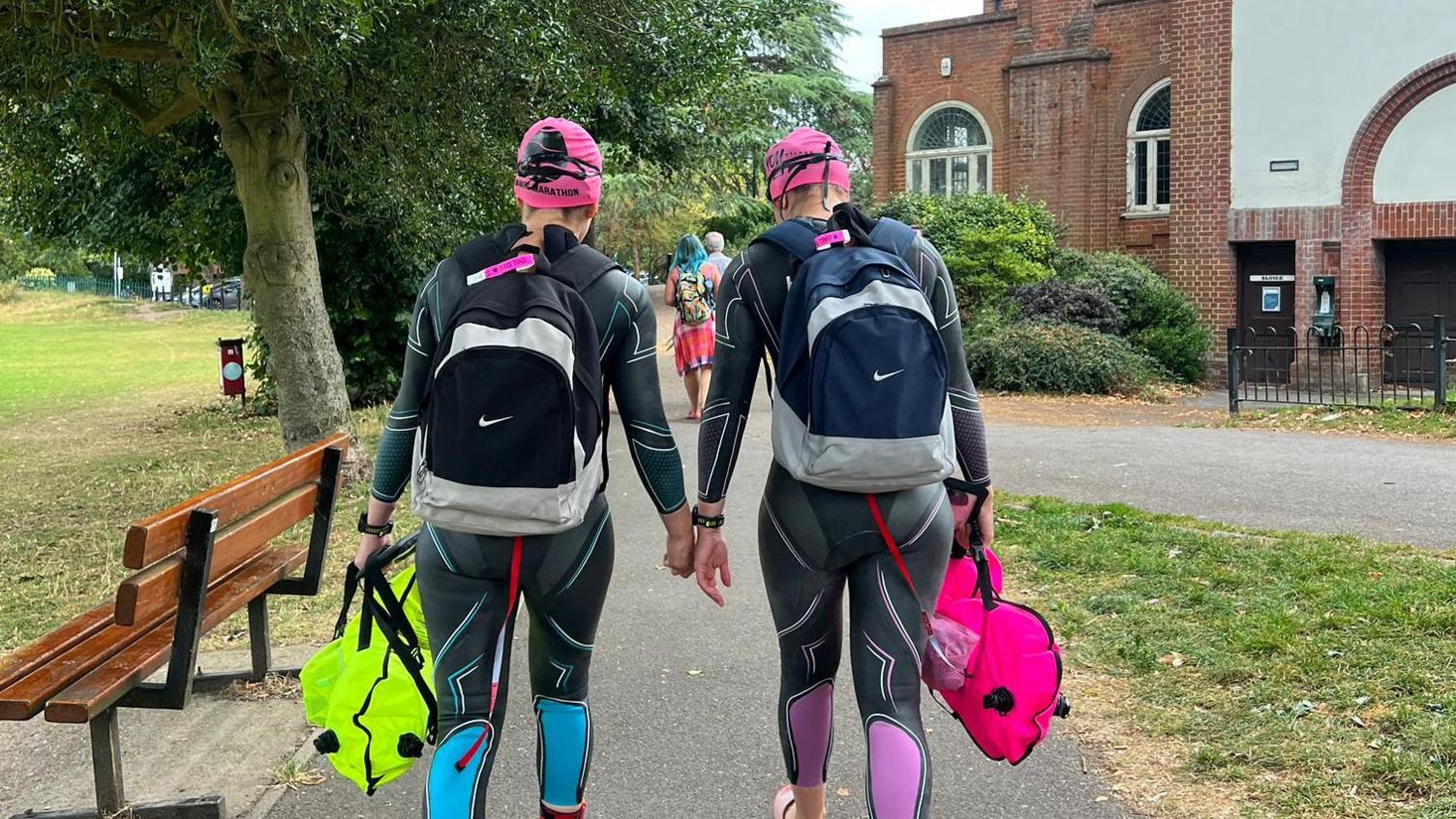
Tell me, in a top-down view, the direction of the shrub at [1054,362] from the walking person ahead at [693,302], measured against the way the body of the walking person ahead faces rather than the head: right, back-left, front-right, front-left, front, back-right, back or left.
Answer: front-right

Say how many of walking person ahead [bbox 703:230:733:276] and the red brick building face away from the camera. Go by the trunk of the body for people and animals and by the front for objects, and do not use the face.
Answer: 1

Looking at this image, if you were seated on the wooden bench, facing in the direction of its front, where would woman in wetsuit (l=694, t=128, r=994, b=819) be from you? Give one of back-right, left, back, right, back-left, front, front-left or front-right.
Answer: back

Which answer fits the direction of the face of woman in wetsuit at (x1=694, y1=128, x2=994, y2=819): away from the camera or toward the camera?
away from the camera

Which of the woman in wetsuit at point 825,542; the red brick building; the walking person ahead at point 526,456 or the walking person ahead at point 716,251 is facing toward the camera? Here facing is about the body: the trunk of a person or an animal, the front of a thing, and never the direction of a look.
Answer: the red brick building

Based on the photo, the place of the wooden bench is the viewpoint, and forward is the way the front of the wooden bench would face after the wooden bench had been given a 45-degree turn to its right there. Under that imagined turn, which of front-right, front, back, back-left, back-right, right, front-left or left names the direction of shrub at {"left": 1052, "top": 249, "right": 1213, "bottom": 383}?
front-right

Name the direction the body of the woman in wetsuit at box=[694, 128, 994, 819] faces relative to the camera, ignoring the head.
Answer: away from the camera

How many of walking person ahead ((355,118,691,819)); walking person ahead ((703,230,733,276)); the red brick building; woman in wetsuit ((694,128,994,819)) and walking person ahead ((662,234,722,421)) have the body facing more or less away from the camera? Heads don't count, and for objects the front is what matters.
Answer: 4

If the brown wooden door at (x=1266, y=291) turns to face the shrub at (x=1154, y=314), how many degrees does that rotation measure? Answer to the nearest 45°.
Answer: approximately 45° to its right

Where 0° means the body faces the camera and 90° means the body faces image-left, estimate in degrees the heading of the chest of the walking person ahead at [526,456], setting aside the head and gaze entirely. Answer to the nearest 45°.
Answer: approximately 180°

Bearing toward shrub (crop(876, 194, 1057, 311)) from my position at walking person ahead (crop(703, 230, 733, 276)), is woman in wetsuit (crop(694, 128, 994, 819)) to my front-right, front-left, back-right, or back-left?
back-right

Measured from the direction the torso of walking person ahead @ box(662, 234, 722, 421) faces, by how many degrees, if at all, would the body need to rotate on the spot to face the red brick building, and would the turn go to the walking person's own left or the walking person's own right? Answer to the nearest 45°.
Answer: approximately 45° to the walking person's own right

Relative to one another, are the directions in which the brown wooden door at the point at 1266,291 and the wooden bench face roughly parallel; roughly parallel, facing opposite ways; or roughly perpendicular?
roughly perpendicular
